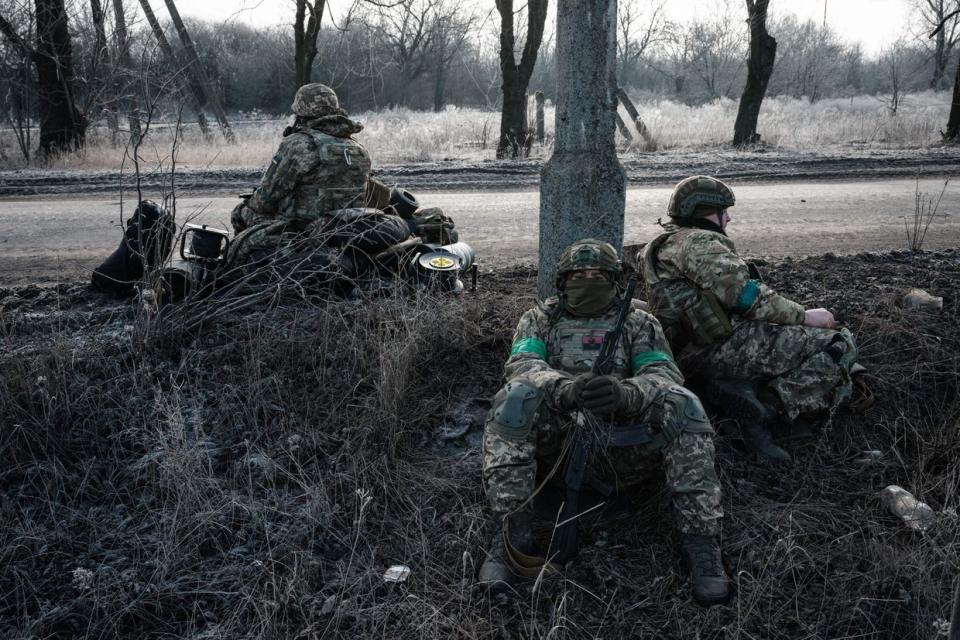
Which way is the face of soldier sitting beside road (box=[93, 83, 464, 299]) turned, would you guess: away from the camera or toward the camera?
away from the camera

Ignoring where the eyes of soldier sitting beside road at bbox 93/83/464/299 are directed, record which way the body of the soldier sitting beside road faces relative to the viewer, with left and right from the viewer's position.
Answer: facing away from the viewer and to the left of the viewer

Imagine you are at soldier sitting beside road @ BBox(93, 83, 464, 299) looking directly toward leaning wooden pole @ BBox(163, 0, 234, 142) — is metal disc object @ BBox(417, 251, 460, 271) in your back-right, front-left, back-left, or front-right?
back-right

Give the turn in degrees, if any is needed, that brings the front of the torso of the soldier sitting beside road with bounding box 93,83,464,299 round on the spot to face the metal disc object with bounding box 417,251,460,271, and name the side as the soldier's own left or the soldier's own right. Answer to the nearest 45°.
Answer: approximately 135° to the soldier's own right

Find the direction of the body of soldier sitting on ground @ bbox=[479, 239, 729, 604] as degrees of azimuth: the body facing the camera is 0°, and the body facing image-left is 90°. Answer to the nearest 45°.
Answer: approximately 0°

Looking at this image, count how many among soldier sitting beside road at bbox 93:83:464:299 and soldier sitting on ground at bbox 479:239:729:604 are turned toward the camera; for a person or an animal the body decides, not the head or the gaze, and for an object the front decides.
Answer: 1

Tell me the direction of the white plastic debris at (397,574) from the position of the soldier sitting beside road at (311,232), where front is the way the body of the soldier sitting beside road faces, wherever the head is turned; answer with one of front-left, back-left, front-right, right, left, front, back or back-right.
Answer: back-left

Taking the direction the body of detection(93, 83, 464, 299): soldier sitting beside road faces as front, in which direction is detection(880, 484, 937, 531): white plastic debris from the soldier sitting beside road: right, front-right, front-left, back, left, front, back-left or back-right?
back
